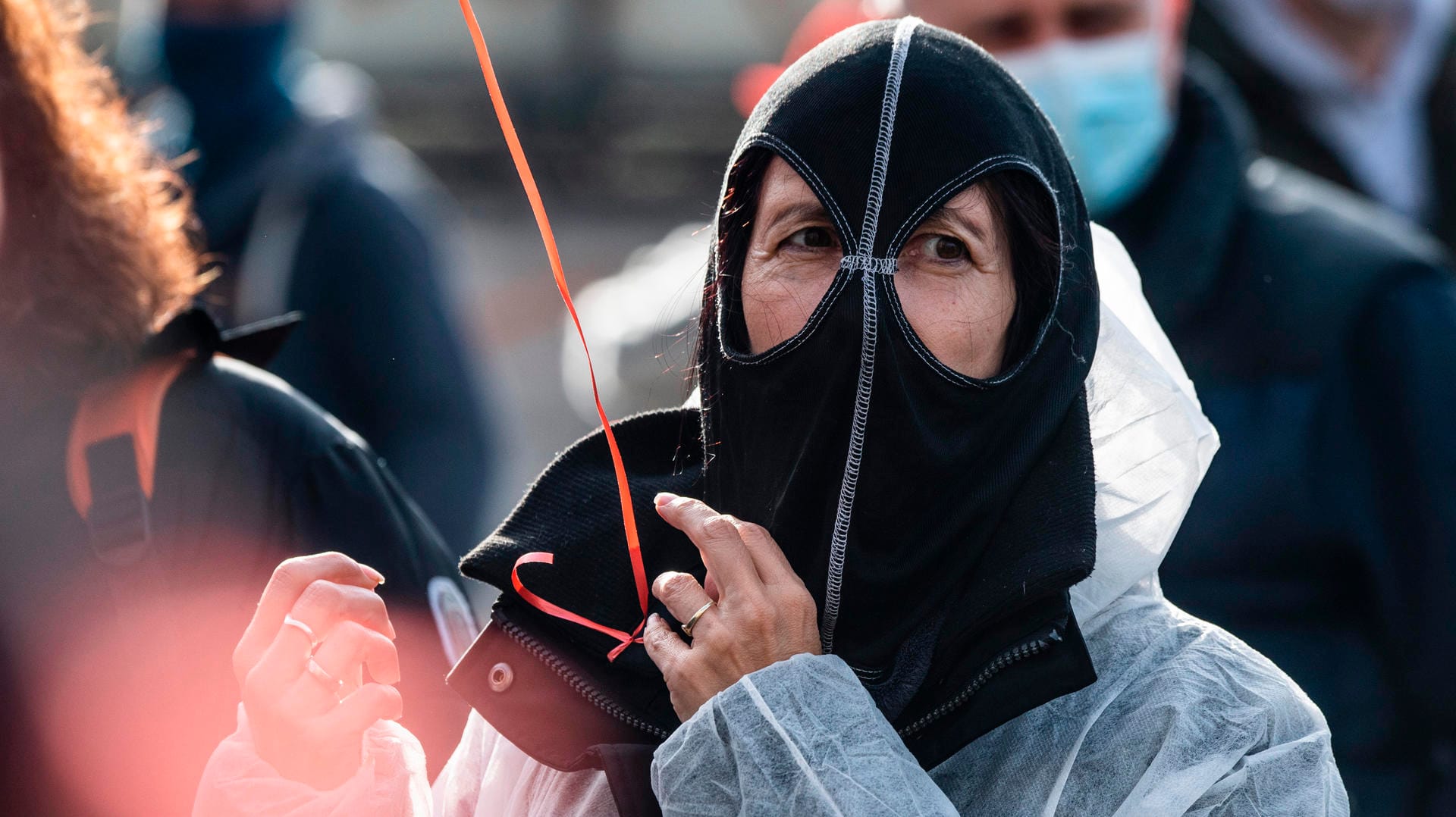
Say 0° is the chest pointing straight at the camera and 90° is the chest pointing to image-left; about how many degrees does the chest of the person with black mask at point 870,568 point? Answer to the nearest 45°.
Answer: approximately 0°

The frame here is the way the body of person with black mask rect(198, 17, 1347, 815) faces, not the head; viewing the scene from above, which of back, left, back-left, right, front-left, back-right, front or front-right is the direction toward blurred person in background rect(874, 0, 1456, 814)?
back-left

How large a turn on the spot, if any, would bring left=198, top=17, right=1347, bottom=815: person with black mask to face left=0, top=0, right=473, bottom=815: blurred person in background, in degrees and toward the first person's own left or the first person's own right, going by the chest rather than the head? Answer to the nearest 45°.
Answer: approximately 90° to the first person's own right

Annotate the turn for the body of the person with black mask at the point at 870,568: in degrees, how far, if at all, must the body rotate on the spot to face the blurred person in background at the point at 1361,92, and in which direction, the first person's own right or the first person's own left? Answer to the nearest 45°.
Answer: approximately 135° to the first person's own left
